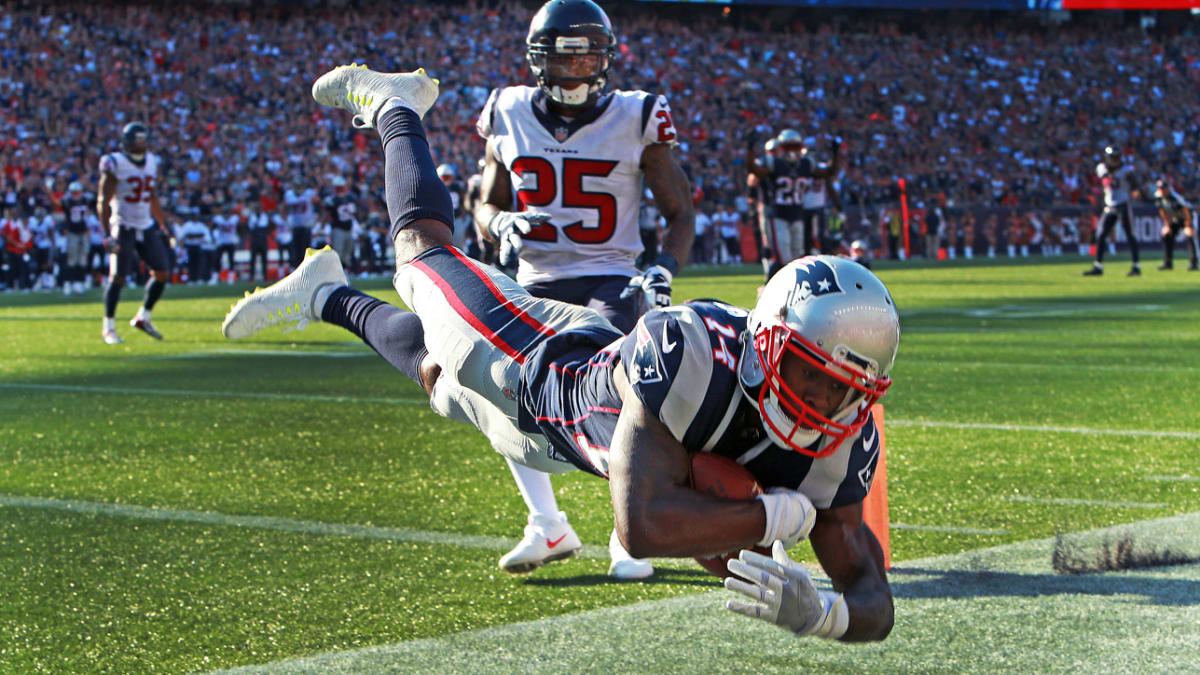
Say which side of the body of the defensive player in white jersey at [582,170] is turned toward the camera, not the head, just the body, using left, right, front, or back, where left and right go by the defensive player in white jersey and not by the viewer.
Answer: front

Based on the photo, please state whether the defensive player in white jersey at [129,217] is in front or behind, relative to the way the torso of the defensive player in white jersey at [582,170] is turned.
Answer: behind

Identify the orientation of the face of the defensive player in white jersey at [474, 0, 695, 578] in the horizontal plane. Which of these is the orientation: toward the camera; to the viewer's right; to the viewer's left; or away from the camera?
toward the camera

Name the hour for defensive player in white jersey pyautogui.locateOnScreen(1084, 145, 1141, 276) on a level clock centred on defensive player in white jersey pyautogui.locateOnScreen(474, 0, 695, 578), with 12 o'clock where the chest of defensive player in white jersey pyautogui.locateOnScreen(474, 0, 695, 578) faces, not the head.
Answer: defensive player in white jersey pyautogui.locateOnScreen(1084, 145, 1141, 276) is roughly at 7 o'clock from defensive player in white jersey pyautogui.locateOnScreen(474, 0, 695, 578).

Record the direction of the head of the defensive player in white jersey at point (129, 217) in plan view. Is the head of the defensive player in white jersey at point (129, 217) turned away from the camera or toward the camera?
toward the camera
